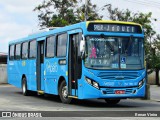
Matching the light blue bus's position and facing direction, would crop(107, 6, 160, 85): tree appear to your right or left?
on your left

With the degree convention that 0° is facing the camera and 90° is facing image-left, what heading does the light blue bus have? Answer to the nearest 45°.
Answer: approximately 315°
